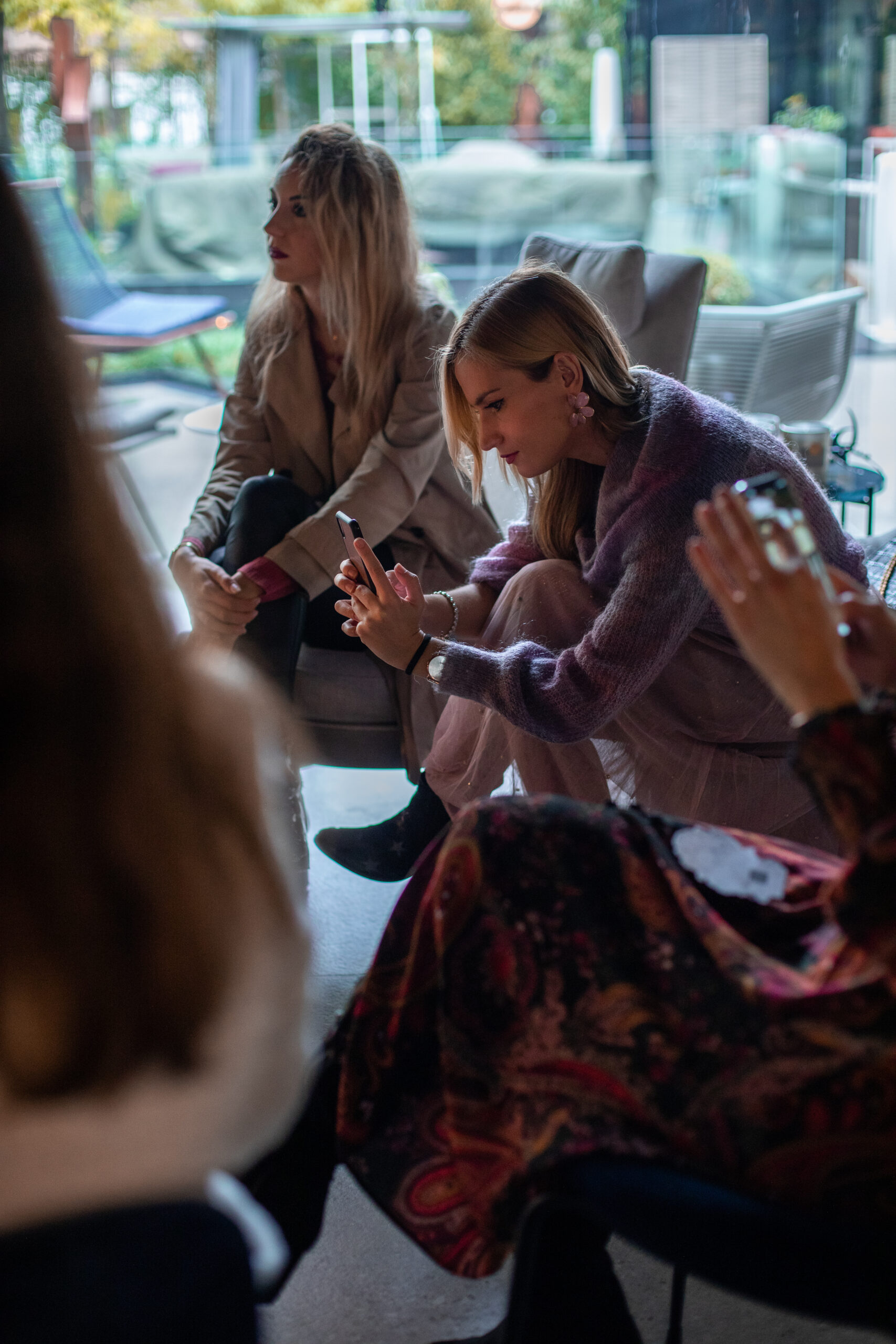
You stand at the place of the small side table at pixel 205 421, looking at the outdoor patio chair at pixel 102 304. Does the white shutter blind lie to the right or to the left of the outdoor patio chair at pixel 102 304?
right

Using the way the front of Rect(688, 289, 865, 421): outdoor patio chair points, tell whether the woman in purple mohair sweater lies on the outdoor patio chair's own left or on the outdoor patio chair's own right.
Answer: on the outdoor patio chair's own left

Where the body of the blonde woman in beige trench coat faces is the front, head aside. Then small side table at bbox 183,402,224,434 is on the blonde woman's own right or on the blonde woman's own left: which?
on the blonde woman's own right

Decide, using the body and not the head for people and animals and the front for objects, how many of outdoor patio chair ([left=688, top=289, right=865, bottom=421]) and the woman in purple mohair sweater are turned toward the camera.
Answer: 0

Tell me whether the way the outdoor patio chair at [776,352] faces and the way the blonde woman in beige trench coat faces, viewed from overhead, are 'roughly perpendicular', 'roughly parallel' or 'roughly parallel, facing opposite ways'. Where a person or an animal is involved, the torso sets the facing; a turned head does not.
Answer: roughly perpendicular

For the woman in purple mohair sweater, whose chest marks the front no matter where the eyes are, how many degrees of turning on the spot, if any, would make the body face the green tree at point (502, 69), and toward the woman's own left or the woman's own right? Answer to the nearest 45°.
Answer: approximately 90° to the woman's own right

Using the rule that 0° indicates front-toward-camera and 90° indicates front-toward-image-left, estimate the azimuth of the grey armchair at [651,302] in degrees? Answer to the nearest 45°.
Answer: approximately 45°

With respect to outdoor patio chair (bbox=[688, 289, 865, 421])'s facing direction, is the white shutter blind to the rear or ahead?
ahead

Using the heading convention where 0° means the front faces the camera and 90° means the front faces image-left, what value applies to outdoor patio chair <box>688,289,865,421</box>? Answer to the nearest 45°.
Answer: approximately 135°

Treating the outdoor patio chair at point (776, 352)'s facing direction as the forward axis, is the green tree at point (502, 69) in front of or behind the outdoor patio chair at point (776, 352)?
in front

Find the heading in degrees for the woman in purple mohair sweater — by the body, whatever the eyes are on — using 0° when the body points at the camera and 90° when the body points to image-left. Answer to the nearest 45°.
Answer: approximately 90°
